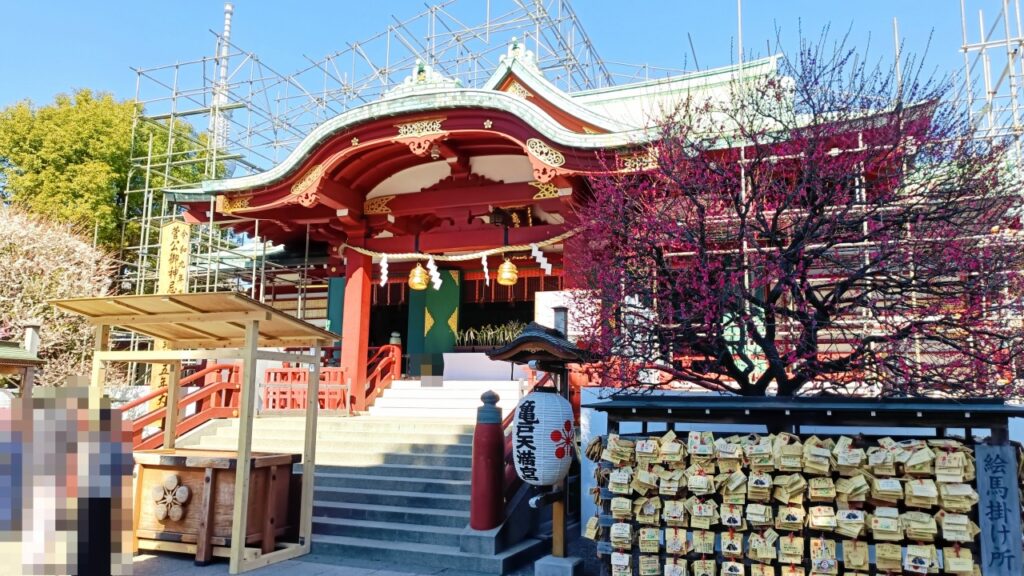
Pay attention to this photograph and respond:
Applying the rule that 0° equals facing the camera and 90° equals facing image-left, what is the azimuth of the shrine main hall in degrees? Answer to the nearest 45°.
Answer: approximately 45°

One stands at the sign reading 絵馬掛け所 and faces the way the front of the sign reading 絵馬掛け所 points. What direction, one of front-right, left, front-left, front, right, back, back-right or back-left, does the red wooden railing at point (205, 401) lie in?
right

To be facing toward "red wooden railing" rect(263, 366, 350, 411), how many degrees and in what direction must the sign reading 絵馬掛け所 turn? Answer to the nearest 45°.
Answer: approximately 90° to its right

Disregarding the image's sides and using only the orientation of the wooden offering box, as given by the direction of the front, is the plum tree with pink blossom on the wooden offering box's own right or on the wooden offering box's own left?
on the wooden offering box's own left

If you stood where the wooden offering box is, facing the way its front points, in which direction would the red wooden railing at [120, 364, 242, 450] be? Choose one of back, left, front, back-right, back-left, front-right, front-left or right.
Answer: back-right

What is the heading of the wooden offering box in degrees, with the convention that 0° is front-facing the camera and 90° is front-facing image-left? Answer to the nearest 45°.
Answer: approximately 45°
